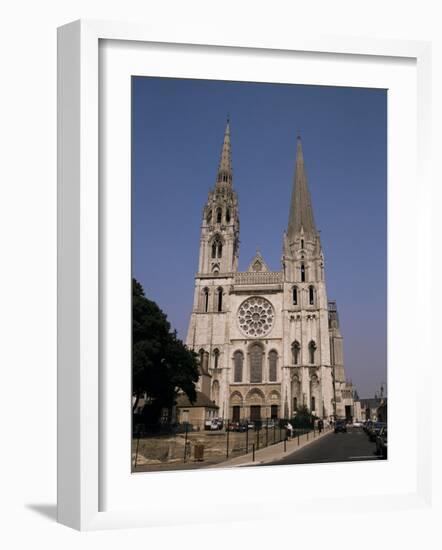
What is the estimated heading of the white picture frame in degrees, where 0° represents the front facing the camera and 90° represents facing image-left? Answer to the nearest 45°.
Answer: approximately 315°
